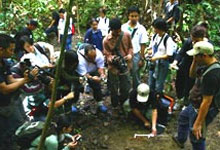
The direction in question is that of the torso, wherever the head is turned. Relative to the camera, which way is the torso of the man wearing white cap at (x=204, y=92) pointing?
to the viewer's left

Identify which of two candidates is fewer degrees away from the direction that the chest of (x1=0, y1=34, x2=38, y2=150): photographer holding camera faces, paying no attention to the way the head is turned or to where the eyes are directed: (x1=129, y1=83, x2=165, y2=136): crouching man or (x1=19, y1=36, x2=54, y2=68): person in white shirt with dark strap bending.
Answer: the crouching man

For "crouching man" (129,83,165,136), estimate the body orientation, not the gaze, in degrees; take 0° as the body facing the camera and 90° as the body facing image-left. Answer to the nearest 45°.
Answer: approximately 0°

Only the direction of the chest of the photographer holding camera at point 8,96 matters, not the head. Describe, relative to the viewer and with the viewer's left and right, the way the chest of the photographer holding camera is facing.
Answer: facing to the right of the viewer
